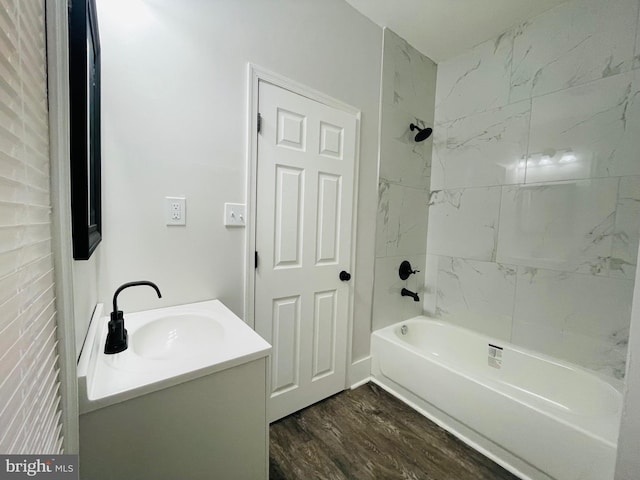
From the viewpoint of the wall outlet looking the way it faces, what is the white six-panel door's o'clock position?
The white six-panel door is roughly at 9 o'clock from the wall outlet.

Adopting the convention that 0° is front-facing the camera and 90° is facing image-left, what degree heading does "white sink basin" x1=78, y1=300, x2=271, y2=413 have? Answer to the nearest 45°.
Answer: approximately 270°

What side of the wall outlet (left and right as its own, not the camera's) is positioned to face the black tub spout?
left

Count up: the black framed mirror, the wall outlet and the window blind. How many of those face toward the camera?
1

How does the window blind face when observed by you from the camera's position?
facing to the right of the viewer

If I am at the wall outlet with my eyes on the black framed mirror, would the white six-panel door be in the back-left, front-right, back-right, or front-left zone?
back-left

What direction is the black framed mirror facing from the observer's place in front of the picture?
facing to the right of the viewer

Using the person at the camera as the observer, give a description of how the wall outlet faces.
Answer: facing the viewer

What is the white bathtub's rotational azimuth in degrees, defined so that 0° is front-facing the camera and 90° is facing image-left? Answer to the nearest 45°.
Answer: approximately 45°

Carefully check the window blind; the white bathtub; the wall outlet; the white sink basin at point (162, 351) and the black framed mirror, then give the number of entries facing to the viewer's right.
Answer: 3

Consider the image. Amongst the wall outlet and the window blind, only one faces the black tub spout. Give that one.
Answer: the window blind

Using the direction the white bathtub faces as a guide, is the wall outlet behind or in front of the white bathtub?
in front

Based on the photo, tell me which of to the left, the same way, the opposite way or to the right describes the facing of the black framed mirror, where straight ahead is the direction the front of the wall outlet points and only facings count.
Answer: to the left

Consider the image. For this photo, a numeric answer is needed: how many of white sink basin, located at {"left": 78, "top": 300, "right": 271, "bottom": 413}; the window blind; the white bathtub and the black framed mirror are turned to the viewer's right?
3

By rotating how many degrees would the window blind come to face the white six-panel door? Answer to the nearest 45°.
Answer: approximately 45° to its left

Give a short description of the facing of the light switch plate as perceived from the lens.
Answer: facing the viewer and to the right of the viewer

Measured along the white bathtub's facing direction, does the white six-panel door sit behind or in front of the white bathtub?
in front

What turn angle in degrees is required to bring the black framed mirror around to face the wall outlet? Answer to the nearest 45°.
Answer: approximately 45° to its left
